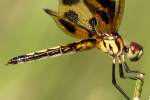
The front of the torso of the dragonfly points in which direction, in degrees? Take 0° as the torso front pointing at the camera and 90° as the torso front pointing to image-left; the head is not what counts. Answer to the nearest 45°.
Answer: approximately 270°
